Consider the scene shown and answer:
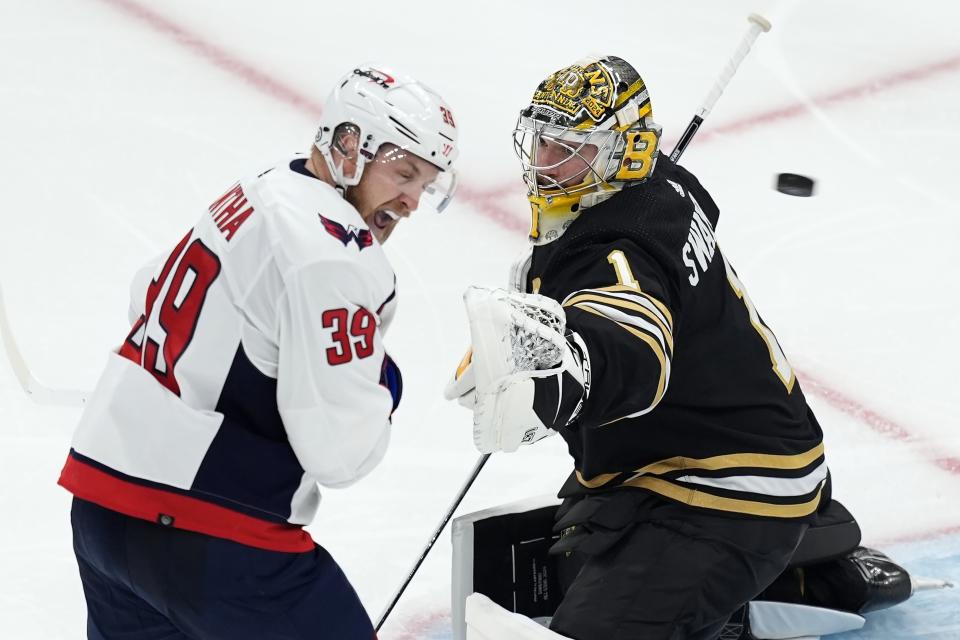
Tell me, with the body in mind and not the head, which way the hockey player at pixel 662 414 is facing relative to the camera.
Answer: to the viewer's left

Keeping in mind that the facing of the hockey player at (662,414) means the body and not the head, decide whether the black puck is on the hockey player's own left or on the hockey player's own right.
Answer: on the hockey player's own right

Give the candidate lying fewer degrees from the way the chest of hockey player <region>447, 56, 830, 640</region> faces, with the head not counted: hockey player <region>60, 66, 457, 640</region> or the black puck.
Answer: the hockey player

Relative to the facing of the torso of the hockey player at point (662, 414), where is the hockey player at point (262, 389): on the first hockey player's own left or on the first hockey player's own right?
on the first hockey player's own left
